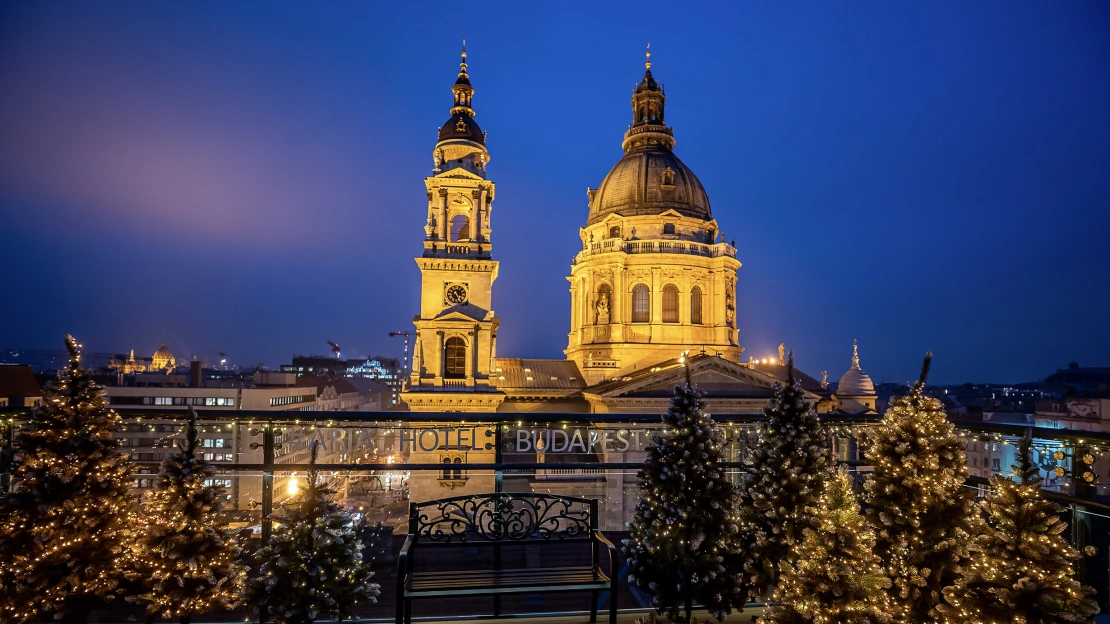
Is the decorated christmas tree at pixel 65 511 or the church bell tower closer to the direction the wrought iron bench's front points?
the decorated christmas tree

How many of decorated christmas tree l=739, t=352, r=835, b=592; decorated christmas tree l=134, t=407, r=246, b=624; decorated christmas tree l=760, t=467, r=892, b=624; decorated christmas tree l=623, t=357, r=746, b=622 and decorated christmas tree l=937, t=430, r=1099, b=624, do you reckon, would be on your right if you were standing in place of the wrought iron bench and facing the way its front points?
1

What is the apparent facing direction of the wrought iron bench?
toward the camera

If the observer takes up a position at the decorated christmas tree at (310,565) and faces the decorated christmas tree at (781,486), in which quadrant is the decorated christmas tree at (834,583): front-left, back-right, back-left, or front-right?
front-right

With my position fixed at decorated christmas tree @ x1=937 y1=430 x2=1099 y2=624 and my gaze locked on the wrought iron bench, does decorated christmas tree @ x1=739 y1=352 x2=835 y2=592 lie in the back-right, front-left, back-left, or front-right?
front-right

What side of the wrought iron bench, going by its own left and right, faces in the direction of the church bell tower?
back

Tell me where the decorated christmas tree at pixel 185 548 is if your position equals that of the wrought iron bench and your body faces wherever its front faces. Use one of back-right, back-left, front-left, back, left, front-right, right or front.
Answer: right

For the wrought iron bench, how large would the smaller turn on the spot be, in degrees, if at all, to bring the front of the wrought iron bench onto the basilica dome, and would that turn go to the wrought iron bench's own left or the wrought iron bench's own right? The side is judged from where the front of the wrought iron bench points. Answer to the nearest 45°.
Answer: approximately 180°

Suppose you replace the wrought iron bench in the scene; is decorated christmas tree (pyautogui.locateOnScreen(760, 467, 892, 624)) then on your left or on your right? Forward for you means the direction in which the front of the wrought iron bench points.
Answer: on your left
